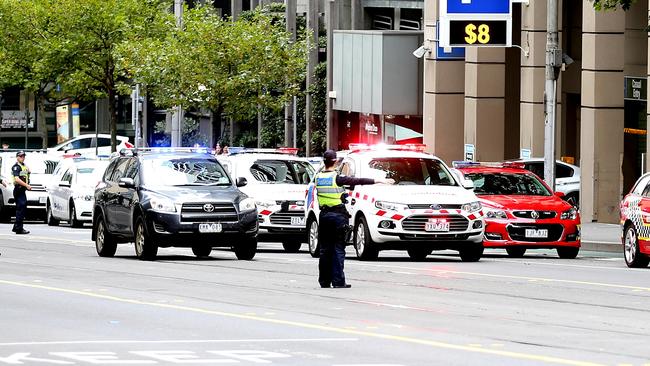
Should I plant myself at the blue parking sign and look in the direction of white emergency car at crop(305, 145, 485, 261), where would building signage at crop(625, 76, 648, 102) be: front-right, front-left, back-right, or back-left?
back-left

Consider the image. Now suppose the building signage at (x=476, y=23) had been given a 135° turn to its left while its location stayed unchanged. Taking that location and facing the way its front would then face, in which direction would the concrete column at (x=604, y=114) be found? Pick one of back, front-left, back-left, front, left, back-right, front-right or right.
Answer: front

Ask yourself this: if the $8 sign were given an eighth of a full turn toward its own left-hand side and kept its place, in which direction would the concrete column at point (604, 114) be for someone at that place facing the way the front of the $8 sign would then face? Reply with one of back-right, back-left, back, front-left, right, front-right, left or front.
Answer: left

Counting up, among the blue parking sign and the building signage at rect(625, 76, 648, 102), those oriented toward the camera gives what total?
2

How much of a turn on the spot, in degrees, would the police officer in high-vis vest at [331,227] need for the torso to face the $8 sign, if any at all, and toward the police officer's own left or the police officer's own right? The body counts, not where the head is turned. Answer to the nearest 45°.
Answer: approximately 45° to the police officer's own left

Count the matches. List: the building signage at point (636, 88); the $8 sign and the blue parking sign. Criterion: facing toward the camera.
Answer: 3

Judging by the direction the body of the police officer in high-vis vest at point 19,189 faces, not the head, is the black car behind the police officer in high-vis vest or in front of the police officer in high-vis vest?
in front

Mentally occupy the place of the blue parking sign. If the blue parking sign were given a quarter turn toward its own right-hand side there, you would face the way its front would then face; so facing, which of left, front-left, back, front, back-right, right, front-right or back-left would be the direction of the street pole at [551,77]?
back-left

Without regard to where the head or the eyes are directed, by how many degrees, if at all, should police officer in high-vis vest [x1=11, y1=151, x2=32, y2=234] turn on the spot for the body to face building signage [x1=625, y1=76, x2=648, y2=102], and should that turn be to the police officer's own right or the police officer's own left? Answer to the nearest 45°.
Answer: approximately 45° to the police officer's own left

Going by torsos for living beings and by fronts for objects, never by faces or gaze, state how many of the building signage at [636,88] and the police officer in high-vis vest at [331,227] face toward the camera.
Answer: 1

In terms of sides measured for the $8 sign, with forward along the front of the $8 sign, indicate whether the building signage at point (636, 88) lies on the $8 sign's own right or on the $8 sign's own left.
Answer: on the $8 sign's own left

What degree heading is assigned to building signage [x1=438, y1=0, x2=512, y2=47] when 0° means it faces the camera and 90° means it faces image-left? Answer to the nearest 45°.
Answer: approximately 0°

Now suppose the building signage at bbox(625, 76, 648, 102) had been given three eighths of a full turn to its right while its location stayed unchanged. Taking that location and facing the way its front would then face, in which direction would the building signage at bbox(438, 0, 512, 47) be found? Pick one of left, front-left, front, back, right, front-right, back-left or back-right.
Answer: left

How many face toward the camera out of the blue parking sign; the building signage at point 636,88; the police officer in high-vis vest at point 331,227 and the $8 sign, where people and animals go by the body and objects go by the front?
3

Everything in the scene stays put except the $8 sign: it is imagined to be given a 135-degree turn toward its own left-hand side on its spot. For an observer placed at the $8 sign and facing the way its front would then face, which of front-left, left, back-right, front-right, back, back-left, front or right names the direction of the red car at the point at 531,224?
back-right
